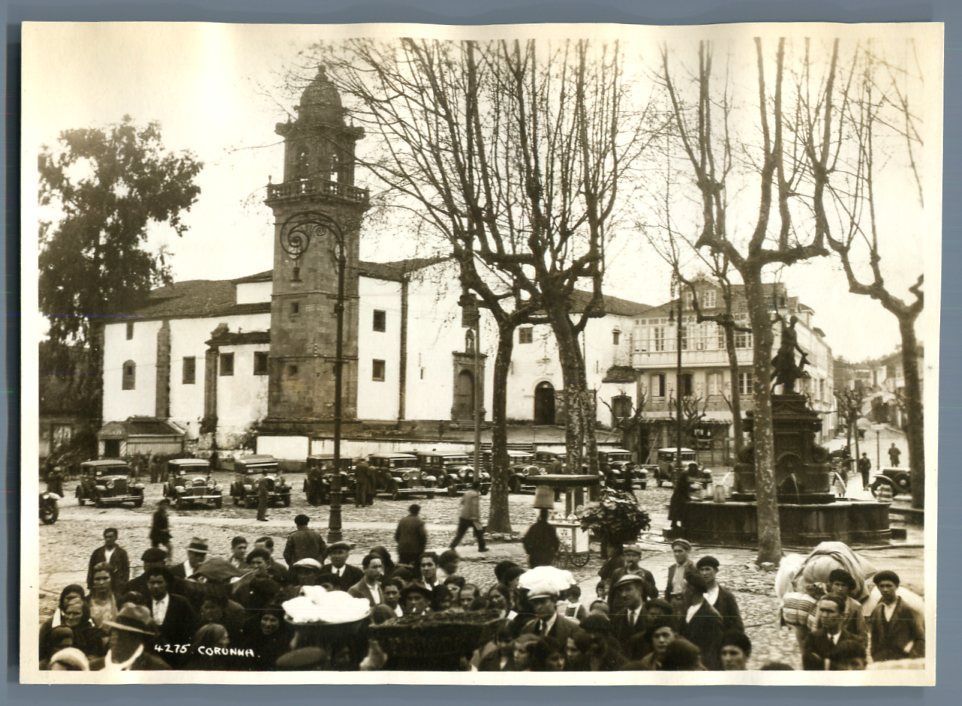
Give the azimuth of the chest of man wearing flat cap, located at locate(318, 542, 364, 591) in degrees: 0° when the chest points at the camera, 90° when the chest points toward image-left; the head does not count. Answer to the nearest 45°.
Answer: approximately 0°

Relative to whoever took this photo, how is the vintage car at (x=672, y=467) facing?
facing the viewer and to the right of the viewer

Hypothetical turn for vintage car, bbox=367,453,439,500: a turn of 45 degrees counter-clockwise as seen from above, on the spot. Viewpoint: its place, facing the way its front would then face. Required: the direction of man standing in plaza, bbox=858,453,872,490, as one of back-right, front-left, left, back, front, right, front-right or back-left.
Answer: front

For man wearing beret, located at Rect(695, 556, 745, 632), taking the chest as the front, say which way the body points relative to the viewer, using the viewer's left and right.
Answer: facing the viewer and to the left of the viewer

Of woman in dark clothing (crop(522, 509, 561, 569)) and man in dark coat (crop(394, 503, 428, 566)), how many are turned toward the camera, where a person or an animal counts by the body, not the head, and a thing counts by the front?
0

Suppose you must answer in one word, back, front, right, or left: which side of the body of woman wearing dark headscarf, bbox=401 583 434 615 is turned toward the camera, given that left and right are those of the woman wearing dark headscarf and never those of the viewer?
front

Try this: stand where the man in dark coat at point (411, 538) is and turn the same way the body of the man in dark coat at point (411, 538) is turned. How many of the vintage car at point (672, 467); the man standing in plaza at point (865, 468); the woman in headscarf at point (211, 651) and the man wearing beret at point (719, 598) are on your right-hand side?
3

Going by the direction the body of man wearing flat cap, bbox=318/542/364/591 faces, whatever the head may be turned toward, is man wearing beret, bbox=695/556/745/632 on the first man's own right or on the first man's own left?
on the first man's own left

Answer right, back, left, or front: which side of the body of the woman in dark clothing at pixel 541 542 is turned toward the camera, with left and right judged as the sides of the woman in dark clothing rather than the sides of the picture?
back
